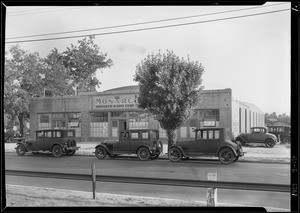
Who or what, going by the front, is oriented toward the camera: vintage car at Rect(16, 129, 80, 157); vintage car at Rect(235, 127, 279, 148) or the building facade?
the building facade

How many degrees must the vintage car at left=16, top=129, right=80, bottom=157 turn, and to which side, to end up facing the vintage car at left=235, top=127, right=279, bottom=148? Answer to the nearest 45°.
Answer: approximately 135° to its right

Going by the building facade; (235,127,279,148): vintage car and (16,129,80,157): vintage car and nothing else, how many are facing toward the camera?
1

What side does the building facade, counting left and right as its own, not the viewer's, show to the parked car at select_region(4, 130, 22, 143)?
right

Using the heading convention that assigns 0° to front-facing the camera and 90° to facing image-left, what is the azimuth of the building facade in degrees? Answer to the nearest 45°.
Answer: approximately 0°

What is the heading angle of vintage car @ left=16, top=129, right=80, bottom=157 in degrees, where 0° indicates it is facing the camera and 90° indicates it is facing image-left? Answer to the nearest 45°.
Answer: approximately 135°

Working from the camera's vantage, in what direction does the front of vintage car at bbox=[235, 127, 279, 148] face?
facing away from the viewer and to the left of the viewer
